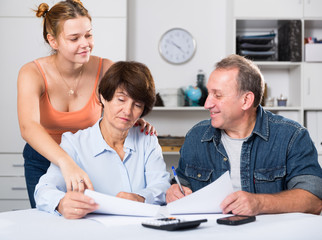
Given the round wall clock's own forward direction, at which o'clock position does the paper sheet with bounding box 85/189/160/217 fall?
The paper sheet is roughly at 12 o'clock from the round wall clock.

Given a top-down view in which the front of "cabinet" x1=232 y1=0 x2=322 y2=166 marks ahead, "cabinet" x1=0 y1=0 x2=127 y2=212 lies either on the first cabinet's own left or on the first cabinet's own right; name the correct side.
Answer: on the first cabinet's own right

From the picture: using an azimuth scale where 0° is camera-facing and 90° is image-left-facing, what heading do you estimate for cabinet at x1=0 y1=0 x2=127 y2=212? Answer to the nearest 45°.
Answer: approximately 0°

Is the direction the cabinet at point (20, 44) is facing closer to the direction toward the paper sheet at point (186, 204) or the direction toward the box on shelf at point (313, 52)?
the paper sheet

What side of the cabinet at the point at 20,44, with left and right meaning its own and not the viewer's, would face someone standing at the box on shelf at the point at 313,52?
left

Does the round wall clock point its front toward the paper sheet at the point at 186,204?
yes

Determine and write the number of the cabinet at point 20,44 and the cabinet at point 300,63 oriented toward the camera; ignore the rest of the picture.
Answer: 2

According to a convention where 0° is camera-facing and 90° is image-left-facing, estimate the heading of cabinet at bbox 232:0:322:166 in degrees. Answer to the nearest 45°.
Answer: approximately 0°

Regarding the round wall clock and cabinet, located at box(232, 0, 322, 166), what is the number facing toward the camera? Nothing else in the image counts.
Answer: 2

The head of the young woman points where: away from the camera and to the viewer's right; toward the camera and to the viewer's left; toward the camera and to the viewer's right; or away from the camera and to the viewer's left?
toward the camera and to the viewer's right
